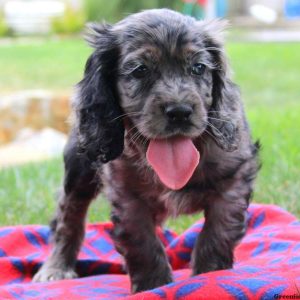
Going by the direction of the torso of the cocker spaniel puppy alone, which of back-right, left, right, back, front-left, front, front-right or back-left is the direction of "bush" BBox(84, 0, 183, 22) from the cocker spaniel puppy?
back-left

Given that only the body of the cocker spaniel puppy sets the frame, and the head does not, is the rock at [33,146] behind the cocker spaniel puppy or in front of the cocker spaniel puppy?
behind

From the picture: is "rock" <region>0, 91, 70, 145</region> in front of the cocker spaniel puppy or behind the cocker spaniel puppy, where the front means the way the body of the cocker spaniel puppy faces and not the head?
behind

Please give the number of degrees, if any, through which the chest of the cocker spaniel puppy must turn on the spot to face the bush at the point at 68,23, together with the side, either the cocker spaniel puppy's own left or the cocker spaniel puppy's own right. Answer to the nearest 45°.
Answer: approximately 135° to the cocker spaniel puppy's own left

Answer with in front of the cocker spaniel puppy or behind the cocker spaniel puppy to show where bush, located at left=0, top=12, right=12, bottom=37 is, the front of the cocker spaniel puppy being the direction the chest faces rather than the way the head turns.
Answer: behind

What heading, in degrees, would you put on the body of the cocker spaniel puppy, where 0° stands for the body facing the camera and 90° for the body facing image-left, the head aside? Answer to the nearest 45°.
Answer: approximately 315°
